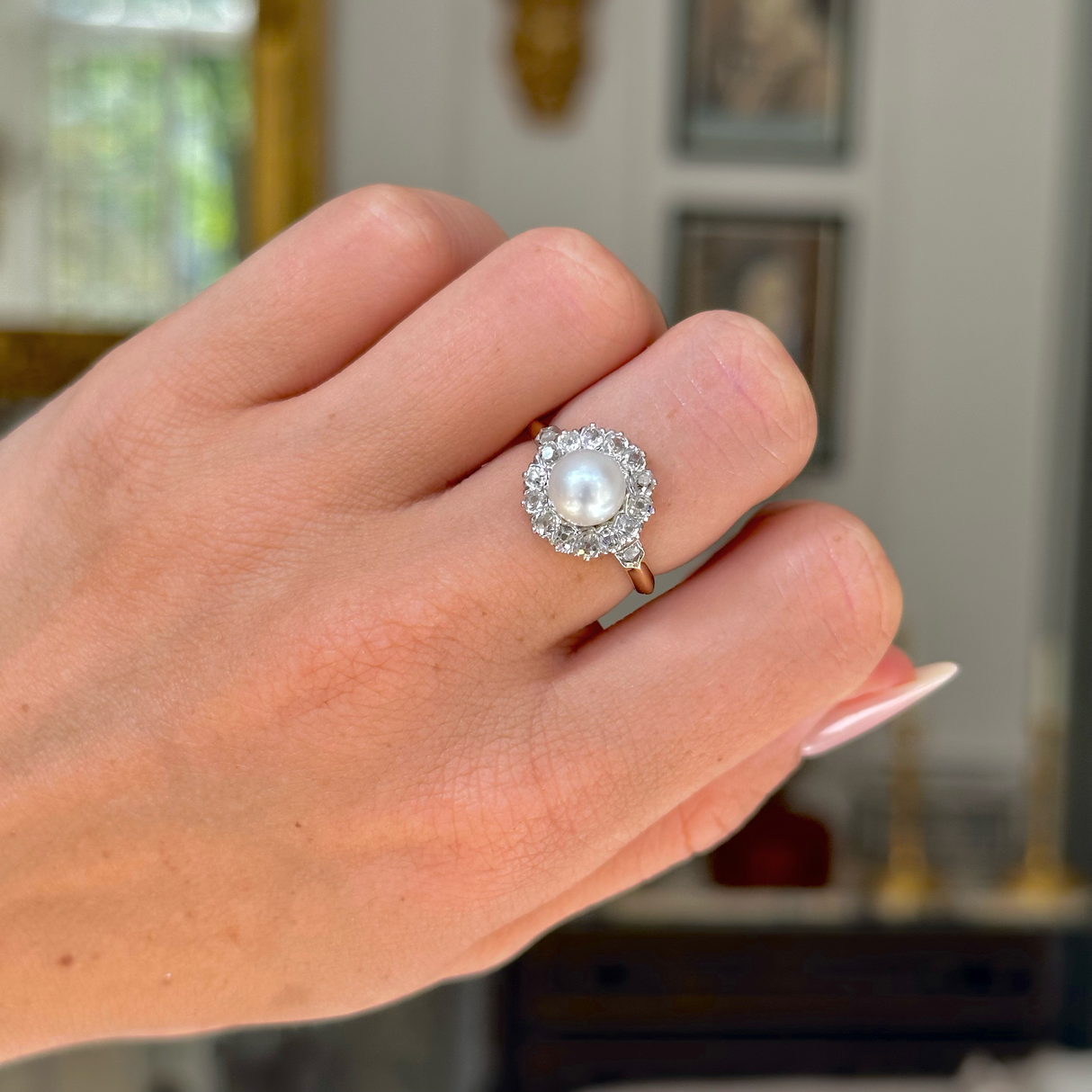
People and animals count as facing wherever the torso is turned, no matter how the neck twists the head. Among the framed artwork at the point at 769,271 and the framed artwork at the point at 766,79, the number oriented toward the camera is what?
2

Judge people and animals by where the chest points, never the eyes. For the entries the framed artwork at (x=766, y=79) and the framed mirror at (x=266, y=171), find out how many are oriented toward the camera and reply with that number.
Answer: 2

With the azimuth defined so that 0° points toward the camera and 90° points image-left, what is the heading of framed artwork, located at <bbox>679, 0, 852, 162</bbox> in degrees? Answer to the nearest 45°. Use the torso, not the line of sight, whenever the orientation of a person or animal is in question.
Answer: approximately 0°

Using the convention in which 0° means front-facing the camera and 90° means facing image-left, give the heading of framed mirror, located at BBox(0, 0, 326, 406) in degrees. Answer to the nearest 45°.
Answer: approximately 0°
